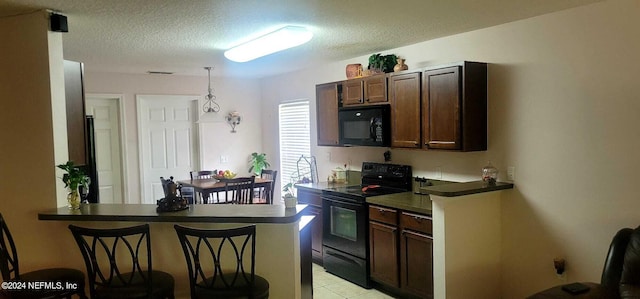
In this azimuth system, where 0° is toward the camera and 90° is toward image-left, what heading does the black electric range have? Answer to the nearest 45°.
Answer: approximately 45°

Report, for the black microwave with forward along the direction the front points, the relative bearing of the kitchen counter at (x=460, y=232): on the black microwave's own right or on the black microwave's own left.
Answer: on the black microwave's own left

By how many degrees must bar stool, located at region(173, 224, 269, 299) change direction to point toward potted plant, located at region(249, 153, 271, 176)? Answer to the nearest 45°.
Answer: approximately 45° to its left

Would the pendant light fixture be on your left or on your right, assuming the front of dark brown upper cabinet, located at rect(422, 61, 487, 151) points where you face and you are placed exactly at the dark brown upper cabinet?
on your right

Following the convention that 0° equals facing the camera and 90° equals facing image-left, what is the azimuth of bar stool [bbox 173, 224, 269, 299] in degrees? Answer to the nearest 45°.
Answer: approximately 225°

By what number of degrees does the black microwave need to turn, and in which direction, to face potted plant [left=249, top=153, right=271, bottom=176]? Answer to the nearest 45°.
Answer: approximately 90° to its right

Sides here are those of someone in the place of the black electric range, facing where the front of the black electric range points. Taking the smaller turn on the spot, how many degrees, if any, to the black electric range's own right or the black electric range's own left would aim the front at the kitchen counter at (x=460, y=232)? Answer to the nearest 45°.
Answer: approximately 90° to the black electric range's own left

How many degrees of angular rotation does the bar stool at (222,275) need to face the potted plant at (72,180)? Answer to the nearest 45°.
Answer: approximately 90° to its left

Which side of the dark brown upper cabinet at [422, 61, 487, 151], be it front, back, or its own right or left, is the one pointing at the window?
right

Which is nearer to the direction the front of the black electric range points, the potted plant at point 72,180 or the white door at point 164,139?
the potted plant
